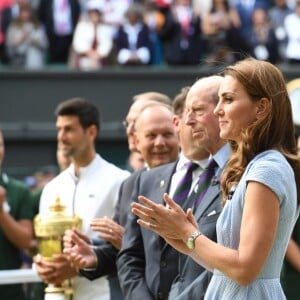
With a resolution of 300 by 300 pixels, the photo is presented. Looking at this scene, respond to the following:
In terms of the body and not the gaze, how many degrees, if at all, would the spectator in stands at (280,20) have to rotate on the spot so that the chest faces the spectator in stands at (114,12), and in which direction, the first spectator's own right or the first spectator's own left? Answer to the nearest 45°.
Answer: approximately 90° to the first spectator's own right

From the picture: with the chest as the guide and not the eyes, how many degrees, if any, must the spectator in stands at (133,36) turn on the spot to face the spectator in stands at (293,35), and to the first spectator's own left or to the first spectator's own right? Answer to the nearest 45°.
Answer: approximately 90° to the first spectator's own left

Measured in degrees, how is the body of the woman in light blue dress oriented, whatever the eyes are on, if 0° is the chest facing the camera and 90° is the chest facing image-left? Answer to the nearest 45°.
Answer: approximately 90°

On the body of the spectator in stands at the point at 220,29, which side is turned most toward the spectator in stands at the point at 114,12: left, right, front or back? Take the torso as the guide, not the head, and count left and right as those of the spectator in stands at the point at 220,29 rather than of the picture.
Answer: right

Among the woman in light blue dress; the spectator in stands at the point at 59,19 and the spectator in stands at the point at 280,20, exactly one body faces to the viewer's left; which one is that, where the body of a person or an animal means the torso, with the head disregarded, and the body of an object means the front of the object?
the woman in light blue dress

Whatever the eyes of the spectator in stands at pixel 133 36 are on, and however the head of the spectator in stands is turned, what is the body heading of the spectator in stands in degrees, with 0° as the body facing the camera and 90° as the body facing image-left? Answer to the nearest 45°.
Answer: approximately 0°

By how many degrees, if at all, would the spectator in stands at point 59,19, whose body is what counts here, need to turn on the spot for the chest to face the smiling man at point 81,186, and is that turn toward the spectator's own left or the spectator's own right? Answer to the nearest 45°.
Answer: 0° — they already face them

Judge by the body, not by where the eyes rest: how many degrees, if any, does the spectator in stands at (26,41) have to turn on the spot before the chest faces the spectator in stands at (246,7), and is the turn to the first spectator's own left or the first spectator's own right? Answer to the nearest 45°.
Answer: approximately 90° to the first spectator's own left

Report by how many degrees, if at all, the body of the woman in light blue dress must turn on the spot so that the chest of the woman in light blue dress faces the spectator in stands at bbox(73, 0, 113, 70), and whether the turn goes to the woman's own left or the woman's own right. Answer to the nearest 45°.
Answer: approximately 90° to the woman's own right

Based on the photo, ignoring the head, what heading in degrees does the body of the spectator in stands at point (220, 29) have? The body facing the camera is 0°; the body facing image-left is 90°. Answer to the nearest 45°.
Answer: approximately 0°
